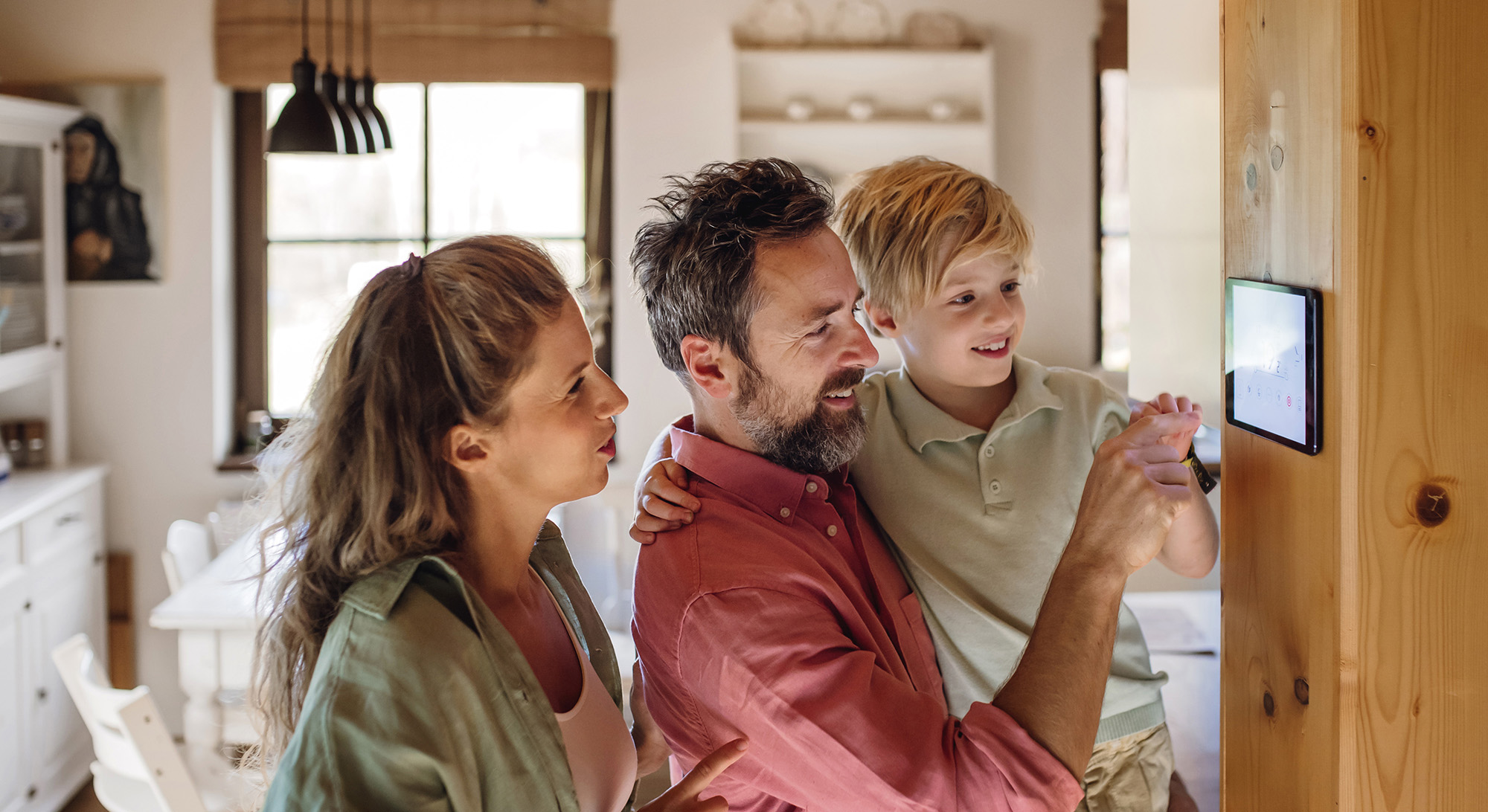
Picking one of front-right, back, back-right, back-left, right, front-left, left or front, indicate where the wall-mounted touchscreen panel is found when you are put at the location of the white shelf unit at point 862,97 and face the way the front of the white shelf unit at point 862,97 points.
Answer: front

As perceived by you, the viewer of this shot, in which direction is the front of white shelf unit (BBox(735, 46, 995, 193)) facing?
facing the viewer

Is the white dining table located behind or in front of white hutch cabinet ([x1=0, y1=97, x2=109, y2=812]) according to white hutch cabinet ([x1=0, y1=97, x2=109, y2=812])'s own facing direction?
in front

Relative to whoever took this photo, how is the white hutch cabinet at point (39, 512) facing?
facing the viewer and to the right of the viewer

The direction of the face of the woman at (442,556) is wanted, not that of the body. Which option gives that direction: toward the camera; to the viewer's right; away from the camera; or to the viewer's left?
to the viewer's right

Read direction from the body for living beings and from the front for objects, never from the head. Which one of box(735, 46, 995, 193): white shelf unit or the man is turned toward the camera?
the white shelf unit

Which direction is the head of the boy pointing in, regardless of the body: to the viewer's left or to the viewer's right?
to the viewer's right

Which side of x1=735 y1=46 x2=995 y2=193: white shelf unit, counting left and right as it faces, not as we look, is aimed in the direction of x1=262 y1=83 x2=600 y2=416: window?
right

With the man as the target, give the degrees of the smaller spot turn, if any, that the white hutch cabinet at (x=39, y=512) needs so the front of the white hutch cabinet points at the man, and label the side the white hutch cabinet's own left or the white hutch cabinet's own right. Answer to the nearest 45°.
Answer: approximately 45° to the white hutch cabinet's own right

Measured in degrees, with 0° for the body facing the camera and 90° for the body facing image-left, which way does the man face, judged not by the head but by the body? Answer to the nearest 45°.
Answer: approximately 270°
